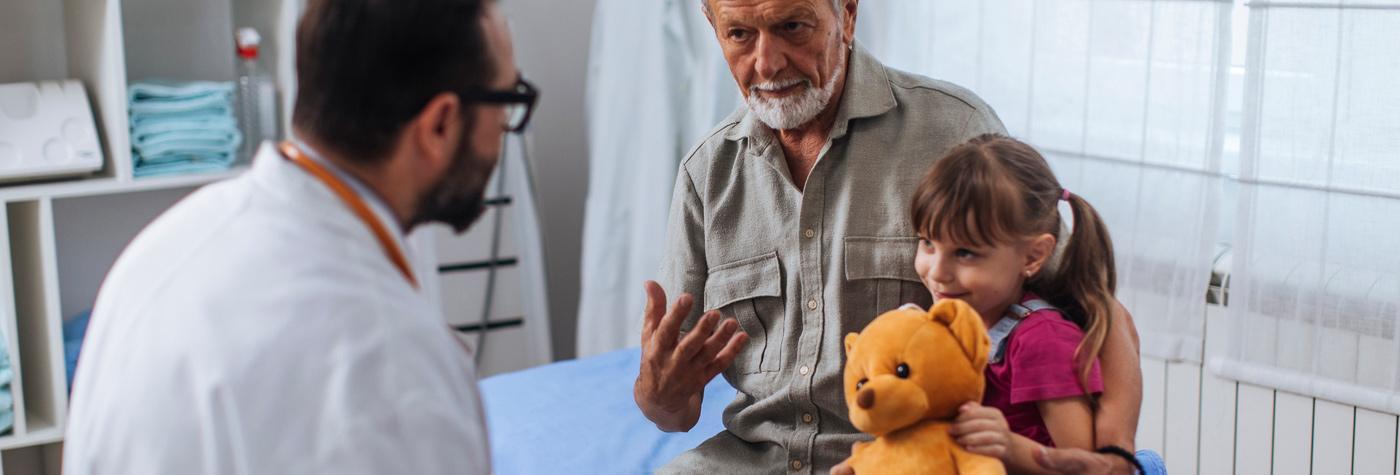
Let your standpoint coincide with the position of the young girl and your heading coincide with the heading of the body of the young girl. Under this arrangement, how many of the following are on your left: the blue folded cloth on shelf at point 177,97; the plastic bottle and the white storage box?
0

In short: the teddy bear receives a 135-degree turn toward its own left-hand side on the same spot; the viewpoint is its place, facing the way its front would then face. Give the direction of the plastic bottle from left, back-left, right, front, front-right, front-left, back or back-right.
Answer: back-left

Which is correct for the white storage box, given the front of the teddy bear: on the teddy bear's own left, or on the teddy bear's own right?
on the teddy bear's own right

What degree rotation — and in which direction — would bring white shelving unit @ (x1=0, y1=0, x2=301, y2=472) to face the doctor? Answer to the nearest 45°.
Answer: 0° — it already faces them

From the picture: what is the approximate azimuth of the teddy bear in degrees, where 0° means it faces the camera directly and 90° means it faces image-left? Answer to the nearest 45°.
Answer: approximately 45°

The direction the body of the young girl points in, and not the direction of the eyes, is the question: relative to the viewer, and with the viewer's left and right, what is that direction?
facing the viewer and to the left of the viewer

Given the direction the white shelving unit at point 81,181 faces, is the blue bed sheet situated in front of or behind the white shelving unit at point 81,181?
in front

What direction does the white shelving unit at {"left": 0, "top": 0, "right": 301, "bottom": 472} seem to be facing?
toward the camera

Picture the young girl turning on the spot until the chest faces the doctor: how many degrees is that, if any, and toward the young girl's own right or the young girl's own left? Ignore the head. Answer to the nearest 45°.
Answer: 0° — they already face them

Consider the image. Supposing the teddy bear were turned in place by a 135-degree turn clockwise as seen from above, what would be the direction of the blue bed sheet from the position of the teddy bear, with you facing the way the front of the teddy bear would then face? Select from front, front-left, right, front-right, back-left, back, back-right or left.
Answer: front-left

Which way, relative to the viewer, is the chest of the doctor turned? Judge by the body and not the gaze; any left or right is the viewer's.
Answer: facing away from the viewer and to the right of the viewer

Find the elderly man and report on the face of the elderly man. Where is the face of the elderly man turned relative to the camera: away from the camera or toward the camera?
toward the camera

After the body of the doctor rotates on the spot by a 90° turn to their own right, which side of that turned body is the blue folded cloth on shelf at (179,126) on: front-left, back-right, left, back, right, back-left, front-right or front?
back-left

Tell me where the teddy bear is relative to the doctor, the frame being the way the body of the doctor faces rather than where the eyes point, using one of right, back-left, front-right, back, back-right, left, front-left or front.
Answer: front-right

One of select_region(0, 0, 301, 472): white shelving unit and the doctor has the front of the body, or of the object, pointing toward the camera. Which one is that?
the white shelving unit

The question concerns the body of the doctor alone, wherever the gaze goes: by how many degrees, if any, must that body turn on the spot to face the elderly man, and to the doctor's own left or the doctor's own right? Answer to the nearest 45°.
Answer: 0° — they already face them
